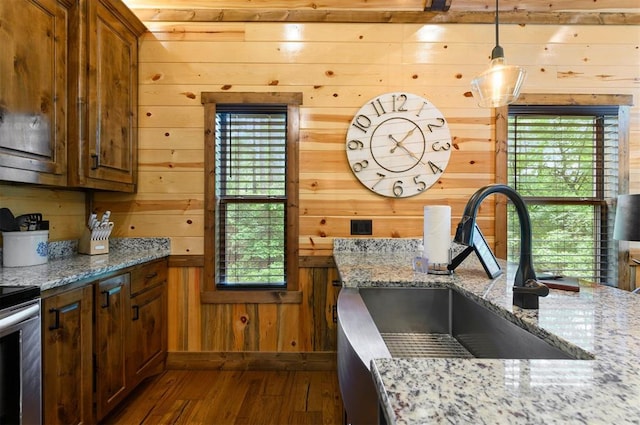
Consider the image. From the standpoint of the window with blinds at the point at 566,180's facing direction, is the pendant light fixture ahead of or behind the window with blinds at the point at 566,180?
ahead

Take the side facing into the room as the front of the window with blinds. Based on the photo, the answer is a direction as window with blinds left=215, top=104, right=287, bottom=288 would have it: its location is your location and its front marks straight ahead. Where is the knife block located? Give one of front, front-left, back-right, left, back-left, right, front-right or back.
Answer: right

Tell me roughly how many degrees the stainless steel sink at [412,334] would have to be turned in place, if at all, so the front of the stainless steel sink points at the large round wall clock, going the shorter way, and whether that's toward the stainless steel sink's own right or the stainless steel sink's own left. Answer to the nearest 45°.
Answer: approximately 90° to the stainless steel sink's own right

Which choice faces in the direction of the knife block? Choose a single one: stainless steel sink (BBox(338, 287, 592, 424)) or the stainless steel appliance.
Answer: the stainless steel sink

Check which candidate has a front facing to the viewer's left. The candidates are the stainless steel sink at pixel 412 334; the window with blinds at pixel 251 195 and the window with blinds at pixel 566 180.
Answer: the stainless steel sink

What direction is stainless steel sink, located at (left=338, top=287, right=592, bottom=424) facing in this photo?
to the viewer's left

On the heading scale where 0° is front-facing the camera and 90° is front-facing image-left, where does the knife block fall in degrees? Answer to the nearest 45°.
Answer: approximately 315°

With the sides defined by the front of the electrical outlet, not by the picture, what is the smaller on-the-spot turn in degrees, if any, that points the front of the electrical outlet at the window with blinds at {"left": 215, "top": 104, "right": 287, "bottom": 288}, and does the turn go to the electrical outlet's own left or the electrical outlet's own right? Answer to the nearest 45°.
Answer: approximately 90° to the electrical outlet's own right

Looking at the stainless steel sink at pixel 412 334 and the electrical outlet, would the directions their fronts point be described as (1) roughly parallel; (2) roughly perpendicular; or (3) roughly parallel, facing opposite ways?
roughly perpendicular

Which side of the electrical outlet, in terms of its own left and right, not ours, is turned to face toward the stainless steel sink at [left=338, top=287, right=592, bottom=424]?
front

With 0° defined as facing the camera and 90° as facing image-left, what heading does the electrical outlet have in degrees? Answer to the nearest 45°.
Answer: approximately 0°

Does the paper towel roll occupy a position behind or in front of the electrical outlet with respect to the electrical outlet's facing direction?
in front

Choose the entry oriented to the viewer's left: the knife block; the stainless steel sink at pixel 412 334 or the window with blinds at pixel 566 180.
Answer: the stainless steel sink

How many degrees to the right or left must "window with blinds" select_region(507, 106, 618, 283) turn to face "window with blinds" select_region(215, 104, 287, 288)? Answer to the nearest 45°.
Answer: approximately 45° to its right

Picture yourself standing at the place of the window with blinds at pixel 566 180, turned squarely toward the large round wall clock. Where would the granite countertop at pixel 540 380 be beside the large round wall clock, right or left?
left

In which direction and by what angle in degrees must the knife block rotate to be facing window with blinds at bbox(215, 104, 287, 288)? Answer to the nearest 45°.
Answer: approximately 45° to its left
